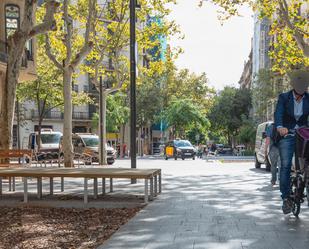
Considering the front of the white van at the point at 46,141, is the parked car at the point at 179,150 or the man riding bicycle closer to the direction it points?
the man riding bicycle

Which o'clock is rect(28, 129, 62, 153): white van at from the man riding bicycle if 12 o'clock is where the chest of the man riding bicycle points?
The white van is roughly at 5 o'clock from the man riding bicycle.

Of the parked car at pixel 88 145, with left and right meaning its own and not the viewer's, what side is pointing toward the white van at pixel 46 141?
right

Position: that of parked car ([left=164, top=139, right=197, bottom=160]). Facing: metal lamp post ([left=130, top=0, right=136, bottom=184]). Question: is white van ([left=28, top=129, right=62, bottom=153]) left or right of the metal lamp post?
right

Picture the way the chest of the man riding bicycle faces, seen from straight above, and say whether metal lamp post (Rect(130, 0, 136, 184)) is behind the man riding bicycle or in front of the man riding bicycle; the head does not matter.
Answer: behind
